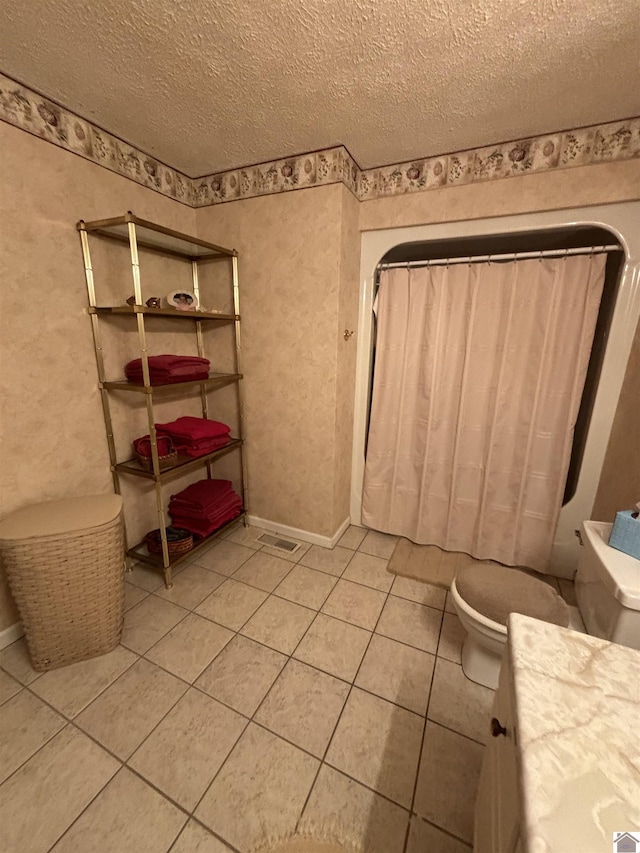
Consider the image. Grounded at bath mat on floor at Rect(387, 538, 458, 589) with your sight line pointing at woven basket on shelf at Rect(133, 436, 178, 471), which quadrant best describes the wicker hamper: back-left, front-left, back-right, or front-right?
front-left

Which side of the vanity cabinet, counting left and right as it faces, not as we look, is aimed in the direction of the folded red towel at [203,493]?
front

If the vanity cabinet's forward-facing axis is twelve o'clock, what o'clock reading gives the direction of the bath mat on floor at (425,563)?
The bath mat on floor is roughly at 2 o'clock from the vanity cabinet.

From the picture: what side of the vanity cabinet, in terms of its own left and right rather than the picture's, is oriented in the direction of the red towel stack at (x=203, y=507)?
front

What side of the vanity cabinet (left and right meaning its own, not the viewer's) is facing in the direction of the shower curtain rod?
right

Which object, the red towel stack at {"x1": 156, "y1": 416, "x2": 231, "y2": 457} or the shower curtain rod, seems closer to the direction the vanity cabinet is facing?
the red towel stack

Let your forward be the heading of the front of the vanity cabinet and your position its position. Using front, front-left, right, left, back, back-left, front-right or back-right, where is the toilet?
right

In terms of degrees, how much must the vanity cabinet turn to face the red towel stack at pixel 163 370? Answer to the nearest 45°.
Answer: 0° — it already faces it

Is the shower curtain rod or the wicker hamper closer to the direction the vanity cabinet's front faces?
the wicker hamper

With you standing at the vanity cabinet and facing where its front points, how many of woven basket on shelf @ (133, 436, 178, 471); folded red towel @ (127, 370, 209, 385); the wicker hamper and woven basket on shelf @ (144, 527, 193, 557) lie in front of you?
4

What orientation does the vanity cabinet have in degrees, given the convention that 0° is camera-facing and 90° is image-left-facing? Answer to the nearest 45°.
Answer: approximately 90°

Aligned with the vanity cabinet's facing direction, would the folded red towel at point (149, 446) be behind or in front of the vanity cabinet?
in front

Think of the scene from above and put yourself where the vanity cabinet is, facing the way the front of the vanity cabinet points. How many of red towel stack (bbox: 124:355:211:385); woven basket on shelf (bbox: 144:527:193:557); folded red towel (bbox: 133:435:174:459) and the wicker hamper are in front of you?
4
